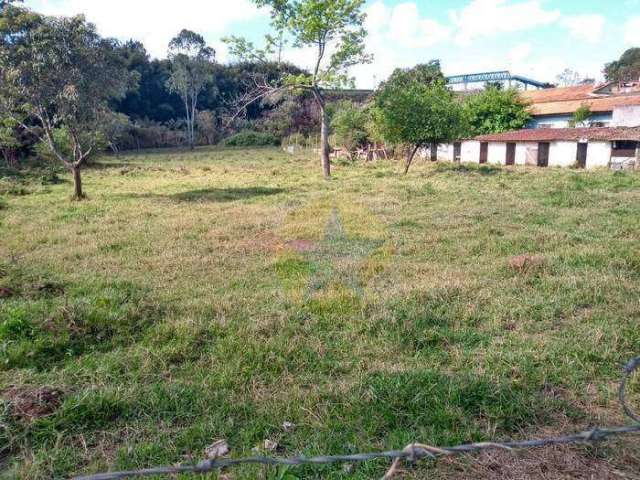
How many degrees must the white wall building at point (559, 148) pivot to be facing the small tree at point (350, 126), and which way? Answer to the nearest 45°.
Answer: approximately 45° to its right

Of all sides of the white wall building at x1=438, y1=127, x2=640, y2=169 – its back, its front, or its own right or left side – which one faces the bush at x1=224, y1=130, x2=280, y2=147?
right

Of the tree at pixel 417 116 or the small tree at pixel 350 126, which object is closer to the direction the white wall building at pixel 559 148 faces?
the tree

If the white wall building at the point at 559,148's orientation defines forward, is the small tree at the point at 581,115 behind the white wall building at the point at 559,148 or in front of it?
behind

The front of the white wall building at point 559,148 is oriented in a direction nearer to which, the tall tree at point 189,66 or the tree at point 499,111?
the tall tree

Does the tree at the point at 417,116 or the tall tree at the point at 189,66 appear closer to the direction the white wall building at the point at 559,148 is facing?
the tree

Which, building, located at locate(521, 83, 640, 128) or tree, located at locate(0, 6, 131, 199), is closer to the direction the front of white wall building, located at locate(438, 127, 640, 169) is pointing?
the tree

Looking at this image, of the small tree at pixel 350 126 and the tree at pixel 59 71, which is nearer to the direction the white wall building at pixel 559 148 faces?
the tree

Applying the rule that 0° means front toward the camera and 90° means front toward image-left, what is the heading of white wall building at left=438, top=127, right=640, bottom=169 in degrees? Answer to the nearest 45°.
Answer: approximately 45°

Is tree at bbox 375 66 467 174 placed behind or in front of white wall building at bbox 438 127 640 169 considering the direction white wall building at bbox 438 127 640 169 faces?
in front
